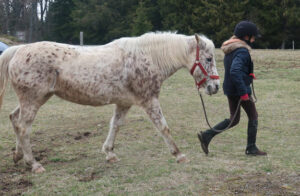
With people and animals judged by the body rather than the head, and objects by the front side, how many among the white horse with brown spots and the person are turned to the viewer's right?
2

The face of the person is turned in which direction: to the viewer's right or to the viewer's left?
to the viewer's right

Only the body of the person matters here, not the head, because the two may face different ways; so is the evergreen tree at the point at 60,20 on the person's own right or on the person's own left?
on the person's own left

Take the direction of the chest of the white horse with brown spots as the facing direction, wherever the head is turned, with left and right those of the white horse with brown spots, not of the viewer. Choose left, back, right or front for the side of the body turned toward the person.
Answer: front

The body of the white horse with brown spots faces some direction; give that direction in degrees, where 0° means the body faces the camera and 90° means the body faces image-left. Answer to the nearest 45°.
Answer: approximately 270°

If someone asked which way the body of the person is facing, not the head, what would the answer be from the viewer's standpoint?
to the viewer's right

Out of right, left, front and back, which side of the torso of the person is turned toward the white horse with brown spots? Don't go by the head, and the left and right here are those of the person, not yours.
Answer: back

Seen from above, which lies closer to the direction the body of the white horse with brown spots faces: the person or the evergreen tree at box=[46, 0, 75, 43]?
the person

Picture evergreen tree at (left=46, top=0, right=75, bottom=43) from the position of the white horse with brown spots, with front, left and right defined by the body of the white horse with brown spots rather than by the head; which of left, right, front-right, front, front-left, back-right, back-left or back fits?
left
